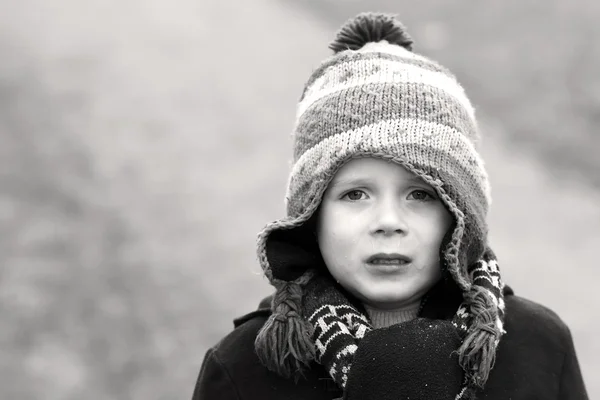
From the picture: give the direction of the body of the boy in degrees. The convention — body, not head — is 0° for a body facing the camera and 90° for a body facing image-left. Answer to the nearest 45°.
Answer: approximately 0°

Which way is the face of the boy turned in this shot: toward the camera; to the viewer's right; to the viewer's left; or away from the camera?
toward the camera
